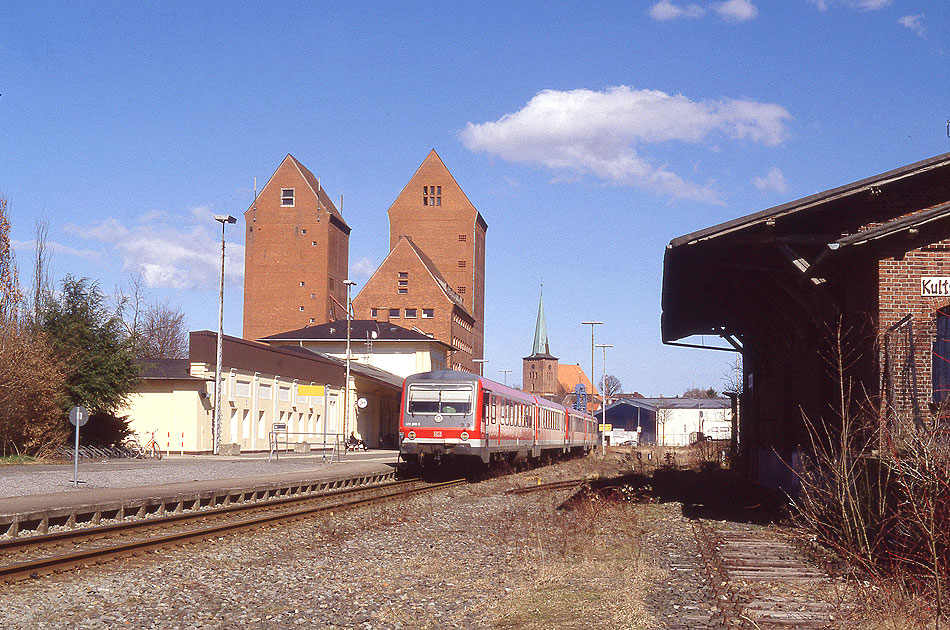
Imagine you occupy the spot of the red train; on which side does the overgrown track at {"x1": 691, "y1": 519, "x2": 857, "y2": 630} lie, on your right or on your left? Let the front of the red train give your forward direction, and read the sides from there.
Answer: on your left

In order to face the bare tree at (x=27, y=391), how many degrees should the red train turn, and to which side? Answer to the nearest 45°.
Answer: approximately 45° to its right

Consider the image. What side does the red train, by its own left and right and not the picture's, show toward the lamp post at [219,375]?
right

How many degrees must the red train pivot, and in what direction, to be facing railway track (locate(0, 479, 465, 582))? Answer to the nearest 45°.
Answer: approximately 45° to its left

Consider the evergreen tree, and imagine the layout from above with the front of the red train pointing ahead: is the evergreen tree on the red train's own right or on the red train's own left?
on the red train's own right

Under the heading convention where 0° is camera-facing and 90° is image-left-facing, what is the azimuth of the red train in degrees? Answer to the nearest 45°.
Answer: approximately 45°

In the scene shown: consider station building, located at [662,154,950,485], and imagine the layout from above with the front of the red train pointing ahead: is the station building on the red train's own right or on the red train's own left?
on the red train's own left
